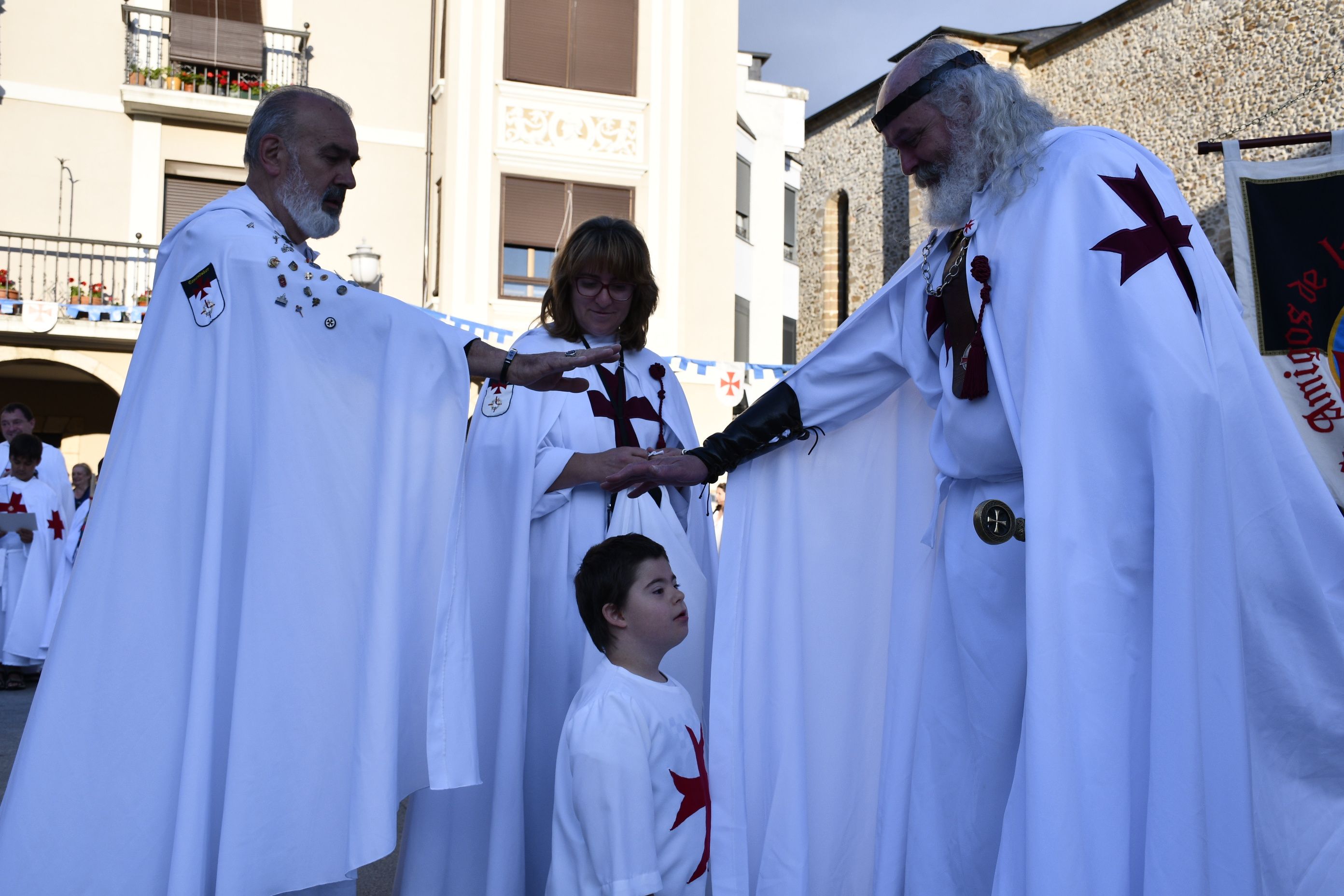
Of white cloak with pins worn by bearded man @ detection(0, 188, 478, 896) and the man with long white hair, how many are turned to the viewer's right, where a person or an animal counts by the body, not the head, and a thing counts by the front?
1

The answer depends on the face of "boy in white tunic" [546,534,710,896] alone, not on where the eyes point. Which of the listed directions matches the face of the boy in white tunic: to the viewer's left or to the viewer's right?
to the viewer's right

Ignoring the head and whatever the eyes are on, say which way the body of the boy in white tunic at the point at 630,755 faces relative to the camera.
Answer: to the viewer's right

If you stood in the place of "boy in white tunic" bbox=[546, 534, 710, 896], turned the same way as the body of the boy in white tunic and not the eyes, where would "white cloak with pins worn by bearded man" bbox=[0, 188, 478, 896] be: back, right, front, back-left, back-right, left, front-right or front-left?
back

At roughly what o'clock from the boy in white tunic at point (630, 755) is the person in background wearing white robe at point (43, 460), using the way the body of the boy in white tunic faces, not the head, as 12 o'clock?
The person in background wearing white robe is roughly at 8 o'clock from the boy in white tunic.

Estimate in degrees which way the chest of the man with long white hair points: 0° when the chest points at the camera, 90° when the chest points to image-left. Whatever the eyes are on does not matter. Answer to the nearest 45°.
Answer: approximately 45°

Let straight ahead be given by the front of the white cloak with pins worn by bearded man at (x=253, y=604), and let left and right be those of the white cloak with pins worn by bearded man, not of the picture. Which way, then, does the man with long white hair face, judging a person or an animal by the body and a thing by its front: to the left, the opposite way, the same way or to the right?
the opposite way

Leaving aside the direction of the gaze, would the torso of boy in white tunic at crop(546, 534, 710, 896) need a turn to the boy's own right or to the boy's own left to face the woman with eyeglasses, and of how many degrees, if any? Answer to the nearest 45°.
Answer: approximately 135° to the boy's own left

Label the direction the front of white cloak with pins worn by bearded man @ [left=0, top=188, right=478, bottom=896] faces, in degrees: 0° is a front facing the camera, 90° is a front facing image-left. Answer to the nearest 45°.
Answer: approximately 270°

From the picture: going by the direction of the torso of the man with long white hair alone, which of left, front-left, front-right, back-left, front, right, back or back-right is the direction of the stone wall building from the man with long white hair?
back-right

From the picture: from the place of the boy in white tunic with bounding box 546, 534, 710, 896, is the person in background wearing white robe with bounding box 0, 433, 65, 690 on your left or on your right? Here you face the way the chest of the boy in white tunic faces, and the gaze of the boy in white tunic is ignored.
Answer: on your left
